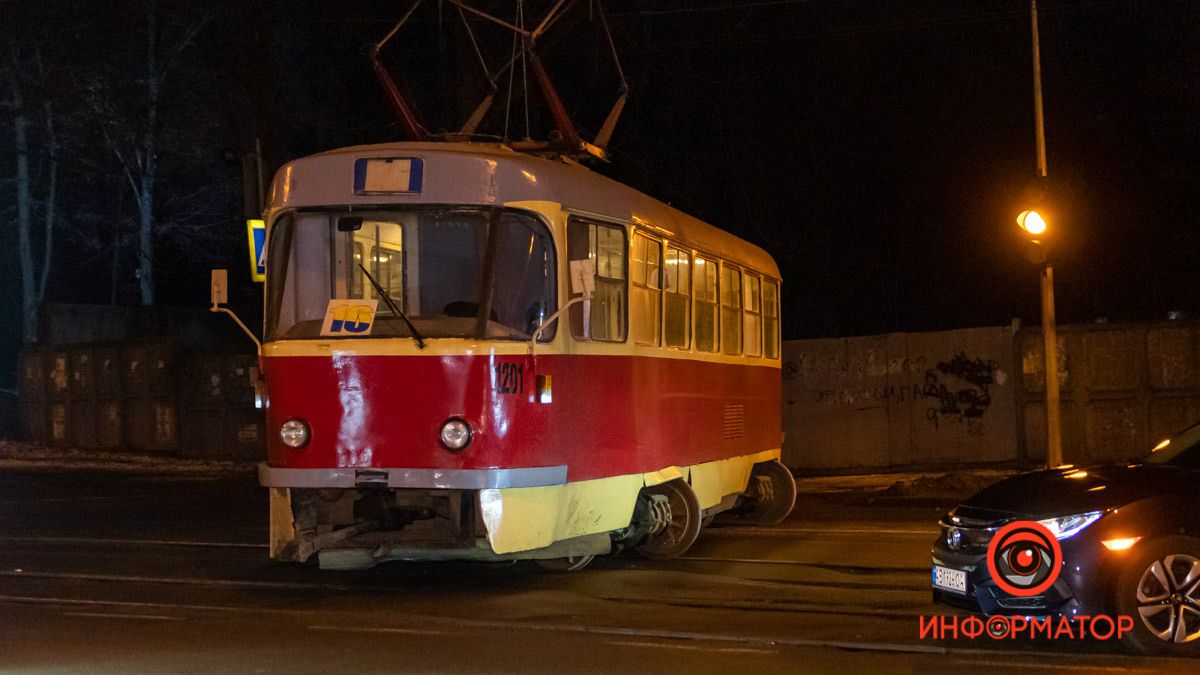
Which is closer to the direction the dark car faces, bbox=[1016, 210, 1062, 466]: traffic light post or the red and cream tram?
the red and cream tram

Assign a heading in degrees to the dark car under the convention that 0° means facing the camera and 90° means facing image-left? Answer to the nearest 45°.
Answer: approximately 45°

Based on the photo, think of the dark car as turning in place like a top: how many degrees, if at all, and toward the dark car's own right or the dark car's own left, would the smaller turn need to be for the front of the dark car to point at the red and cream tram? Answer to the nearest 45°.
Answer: approximately 45° to the dark car's own right

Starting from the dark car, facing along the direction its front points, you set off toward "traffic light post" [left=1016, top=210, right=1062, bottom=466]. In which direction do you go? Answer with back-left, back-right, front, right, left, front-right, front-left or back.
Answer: back-right
